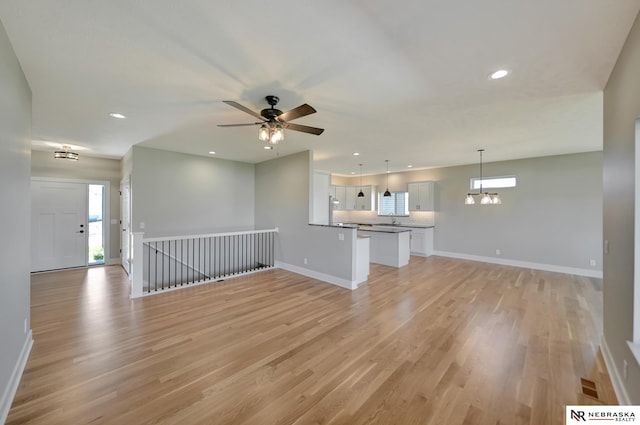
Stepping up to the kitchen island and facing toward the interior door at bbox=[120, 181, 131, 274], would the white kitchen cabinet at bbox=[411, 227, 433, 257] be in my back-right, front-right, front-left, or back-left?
back-right

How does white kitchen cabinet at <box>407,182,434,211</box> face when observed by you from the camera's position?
facing the viewer

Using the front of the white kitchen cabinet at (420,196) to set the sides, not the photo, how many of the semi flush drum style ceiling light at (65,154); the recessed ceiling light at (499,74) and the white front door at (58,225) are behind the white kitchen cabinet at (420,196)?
0

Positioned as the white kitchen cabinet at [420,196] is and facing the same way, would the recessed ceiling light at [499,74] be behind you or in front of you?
in front

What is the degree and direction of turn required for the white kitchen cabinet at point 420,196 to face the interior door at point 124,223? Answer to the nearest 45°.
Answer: approximately 45° to its right

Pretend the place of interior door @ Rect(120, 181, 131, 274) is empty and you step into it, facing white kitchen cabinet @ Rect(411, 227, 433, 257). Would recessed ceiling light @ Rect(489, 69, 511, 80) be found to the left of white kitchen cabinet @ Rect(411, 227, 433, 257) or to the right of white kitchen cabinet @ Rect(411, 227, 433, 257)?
right

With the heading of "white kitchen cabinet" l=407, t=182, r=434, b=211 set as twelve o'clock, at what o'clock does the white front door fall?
The white front door is roughly at 2 o'clock from the white kitchen cabinet.
